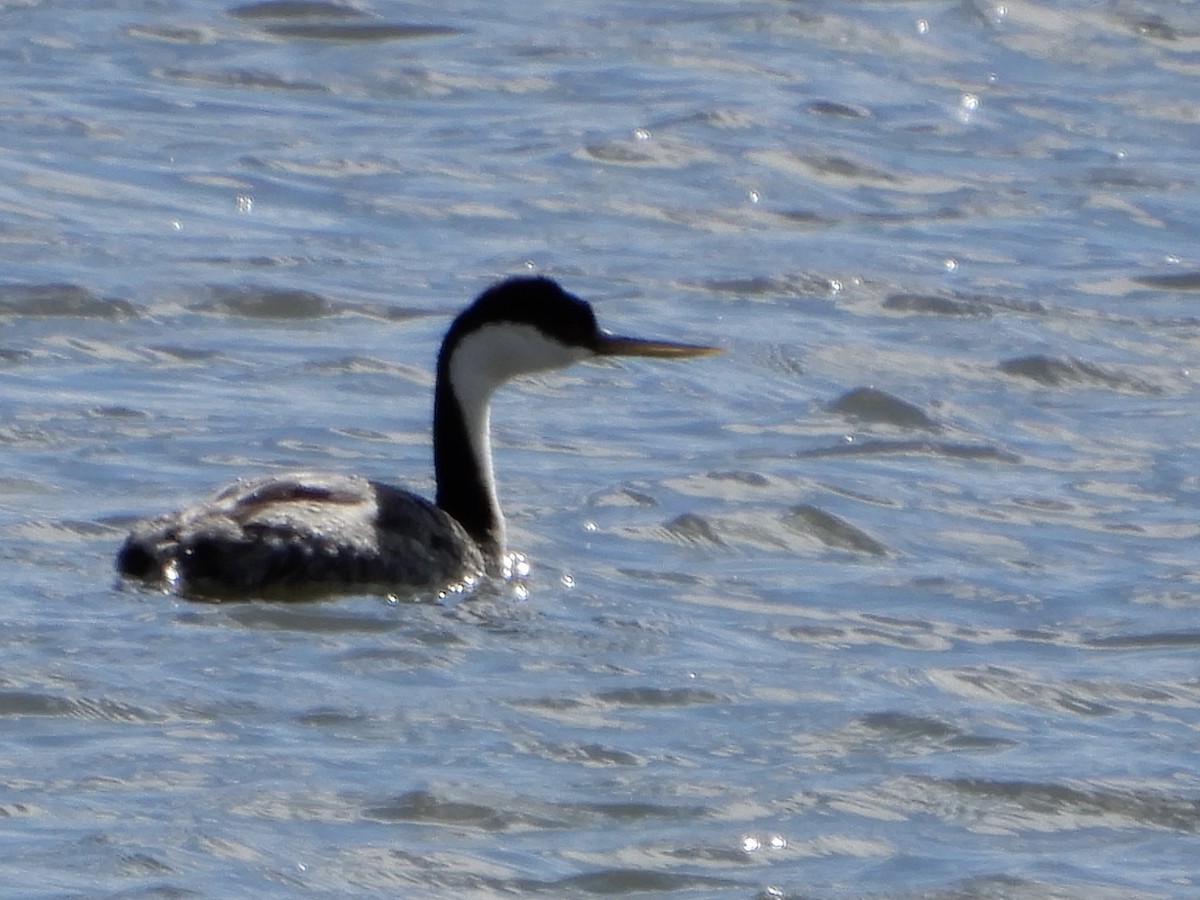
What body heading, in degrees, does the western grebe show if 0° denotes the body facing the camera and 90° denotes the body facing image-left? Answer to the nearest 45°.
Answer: approximately 270°
